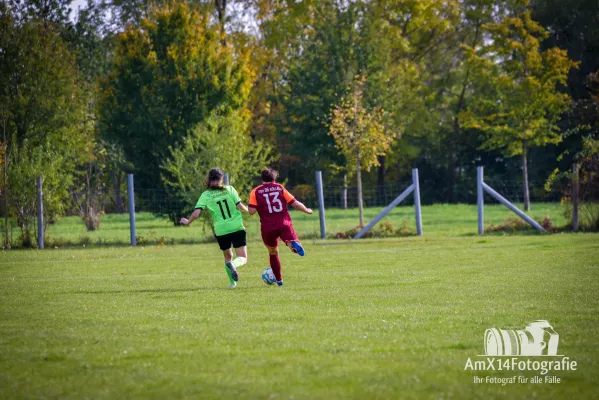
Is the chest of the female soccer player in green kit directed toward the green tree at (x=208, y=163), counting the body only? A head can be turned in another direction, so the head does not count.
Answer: yes

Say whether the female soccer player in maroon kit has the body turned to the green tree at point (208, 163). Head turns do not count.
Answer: yes

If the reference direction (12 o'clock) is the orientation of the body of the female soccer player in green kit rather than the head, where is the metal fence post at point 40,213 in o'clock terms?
The metal fence post is roughly at 11 o'clock from the female soccer player in green kit.

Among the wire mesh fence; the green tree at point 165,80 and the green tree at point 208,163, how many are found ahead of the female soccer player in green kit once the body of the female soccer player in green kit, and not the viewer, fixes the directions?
3

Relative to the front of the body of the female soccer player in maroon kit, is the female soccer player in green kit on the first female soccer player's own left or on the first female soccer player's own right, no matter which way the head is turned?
on the first female soccer player's own left

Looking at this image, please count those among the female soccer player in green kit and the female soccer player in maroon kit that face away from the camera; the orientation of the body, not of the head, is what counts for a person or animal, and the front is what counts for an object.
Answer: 2

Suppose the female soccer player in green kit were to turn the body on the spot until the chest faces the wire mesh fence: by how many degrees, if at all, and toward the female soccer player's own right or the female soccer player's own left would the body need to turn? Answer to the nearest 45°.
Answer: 0° — they already face it

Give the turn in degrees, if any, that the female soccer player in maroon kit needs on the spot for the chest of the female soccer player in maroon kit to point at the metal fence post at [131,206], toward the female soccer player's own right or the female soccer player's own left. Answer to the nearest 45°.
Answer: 0° — they already face it

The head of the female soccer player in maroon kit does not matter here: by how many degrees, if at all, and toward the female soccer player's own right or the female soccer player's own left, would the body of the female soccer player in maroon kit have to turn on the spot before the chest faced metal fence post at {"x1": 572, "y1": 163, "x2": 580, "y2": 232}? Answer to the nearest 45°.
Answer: approximately 45° to the female soccer player's own right

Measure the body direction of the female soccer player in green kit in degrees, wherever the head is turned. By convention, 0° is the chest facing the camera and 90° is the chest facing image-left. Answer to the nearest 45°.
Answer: approximately 180°

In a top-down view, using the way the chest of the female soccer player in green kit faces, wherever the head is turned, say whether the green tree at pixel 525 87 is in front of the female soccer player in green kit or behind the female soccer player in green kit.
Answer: in front

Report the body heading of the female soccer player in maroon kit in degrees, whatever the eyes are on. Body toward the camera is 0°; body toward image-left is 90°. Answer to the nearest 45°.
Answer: approximately 180°

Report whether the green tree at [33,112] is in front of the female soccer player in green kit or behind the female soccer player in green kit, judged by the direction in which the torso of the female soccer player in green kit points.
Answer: in front
